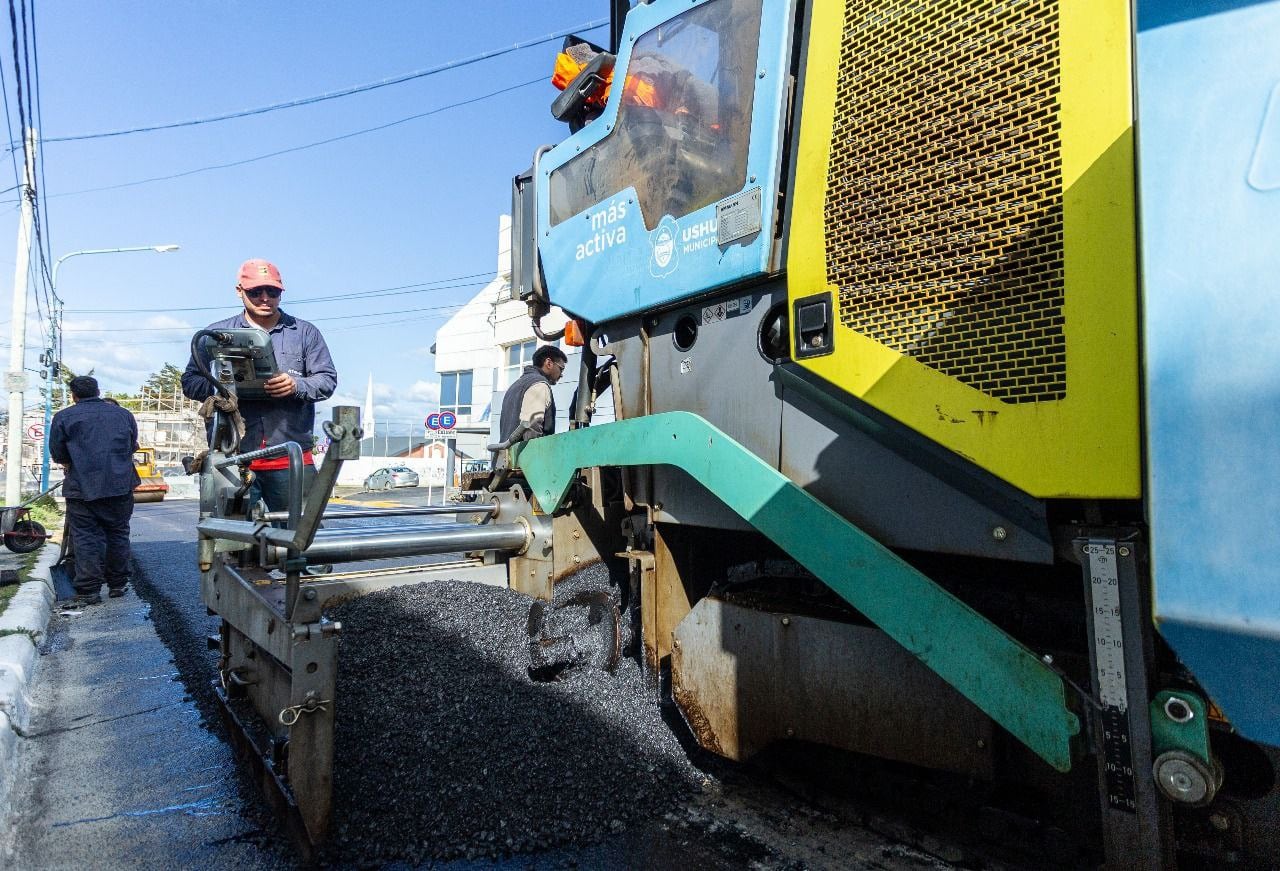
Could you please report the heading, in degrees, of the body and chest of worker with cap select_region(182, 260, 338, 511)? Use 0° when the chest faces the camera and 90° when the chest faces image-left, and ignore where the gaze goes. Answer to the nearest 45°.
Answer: approximately 0°

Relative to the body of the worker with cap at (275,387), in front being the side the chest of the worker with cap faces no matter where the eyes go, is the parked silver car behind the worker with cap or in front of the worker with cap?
behind

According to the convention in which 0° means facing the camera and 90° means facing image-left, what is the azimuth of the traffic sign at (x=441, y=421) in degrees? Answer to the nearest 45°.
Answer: approximately 0°
